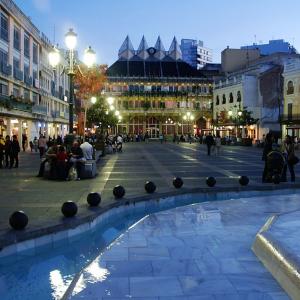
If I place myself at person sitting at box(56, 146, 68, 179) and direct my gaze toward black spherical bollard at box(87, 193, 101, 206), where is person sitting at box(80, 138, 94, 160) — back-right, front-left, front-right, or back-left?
back-left

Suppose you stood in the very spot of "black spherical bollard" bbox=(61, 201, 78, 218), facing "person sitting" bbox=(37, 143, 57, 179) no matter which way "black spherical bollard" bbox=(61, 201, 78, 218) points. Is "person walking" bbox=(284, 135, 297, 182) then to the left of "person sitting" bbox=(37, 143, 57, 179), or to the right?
right

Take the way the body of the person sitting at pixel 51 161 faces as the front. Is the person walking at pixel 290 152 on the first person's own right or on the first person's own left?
on the first person's own left

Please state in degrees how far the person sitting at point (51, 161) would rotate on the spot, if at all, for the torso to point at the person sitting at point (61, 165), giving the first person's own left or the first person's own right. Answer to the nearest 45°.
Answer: approximately 45° to the first person's own left
